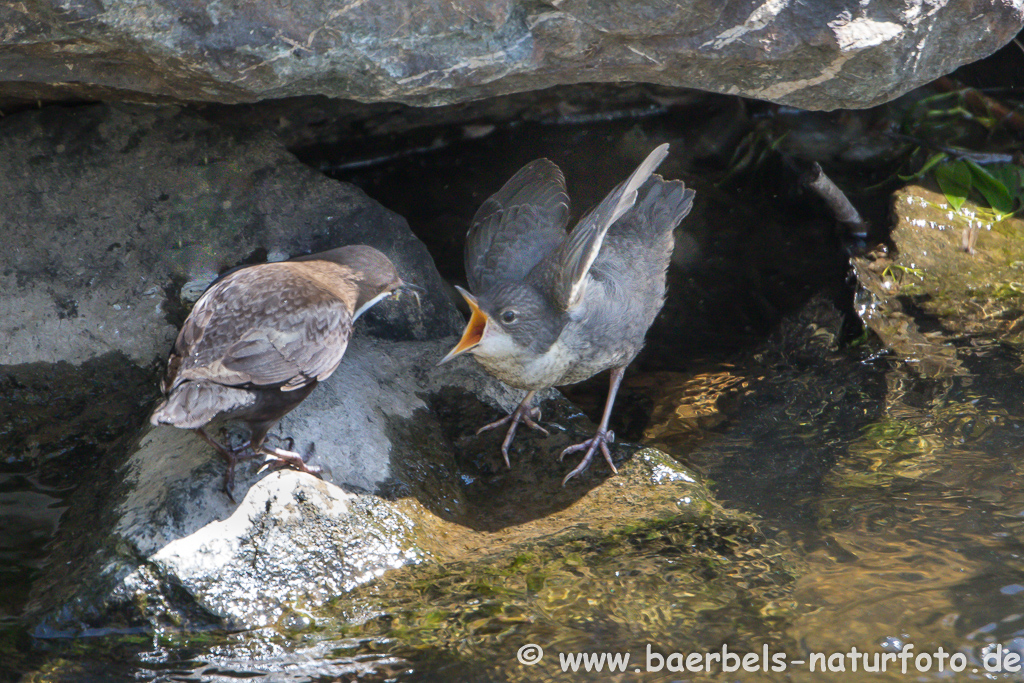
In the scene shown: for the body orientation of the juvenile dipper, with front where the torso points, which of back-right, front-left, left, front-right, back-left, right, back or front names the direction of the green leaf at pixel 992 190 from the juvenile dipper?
back

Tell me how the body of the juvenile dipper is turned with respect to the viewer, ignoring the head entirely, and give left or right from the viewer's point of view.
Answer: facing the viewer and to the left of the viewer

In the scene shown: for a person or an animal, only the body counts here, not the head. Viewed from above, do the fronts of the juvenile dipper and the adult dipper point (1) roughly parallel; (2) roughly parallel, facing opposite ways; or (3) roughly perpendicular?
roughly parallel, facing opposite ways

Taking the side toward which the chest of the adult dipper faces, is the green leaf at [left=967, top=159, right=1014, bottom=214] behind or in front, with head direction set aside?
in front

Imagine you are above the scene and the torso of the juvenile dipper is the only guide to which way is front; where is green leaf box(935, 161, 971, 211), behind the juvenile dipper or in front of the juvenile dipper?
behind

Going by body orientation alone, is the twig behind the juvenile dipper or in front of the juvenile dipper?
behind

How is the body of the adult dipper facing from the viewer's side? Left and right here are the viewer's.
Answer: facing away from the viewer and to the right of the viewer

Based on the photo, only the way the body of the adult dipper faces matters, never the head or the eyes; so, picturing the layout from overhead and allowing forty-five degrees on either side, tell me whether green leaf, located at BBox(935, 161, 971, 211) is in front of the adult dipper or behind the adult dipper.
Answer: in front

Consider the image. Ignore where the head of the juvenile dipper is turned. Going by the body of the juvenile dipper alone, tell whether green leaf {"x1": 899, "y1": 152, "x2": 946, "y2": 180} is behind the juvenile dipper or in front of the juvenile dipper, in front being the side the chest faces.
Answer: behind

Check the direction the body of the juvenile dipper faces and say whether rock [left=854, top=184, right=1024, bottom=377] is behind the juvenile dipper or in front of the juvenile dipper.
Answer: behind

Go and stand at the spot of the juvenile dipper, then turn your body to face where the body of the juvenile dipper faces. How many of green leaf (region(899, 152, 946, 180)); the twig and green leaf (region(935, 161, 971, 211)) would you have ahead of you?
0
